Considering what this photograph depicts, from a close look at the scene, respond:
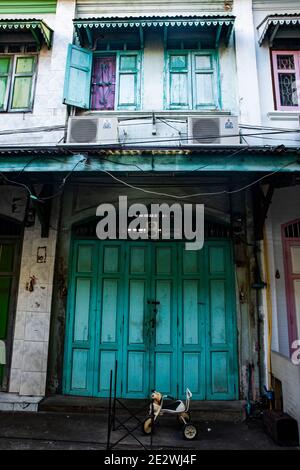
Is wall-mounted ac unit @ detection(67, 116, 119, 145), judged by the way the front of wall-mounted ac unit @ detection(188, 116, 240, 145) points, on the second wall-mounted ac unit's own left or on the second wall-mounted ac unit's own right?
on the second wall-mounted ac unit's own right

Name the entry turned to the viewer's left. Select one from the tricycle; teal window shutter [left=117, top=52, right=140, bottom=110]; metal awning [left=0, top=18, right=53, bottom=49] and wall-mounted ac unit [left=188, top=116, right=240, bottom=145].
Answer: the tricycle

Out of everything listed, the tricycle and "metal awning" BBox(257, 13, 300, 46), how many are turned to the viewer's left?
1

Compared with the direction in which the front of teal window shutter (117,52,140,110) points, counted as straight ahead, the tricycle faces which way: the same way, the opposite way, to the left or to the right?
to the right

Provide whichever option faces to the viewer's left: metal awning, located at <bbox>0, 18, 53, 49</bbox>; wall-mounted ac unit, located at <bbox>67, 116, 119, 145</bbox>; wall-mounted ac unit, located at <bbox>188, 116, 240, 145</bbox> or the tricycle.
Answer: the tricycle

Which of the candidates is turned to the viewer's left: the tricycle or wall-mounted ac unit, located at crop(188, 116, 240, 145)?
the tricycle

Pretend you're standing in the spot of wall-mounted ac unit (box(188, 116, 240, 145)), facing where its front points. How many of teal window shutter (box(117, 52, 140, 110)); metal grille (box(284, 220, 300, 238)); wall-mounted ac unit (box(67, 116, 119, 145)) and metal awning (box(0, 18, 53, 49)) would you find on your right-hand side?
3
